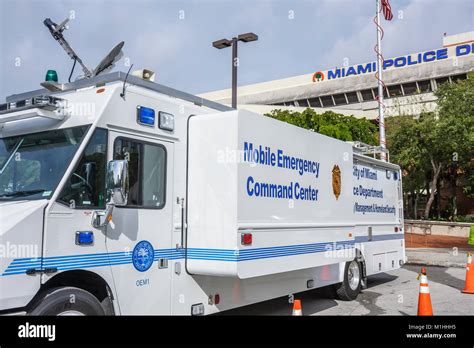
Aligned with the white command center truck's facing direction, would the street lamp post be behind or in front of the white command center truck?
behind

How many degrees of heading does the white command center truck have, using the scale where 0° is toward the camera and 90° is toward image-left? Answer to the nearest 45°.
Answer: approximately 45°

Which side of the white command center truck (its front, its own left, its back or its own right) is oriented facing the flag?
back

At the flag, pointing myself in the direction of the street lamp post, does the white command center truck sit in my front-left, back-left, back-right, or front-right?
front-left

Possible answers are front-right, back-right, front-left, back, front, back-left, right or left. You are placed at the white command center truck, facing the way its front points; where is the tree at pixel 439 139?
back

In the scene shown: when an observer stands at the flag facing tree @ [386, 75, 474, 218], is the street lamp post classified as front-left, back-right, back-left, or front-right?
back-left

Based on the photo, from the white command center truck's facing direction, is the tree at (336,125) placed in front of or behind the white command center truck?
behind

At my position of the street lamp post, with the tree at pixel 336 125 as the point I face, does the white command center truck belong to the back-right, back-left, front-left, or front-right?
back-right
